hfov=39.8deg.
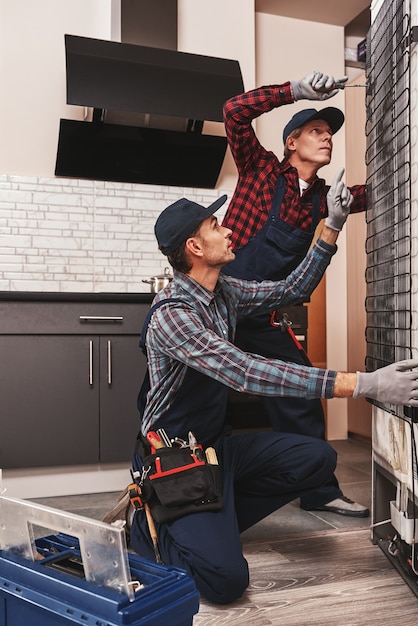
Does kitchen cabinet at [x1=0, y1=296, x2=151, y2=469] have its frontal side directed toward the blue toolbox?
yes

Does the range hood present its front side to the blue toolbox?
yes

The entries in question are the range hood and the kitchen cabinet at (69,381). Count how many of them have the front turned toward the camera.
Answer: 2

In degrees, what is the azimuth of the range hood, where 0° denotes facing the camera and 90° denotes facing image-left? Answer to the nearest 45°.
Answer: approximately 0°

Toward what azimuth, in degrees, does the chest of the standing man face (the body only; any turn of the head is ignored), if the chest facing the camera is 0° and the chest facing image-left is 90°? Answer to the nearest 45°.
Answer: approximately 315°

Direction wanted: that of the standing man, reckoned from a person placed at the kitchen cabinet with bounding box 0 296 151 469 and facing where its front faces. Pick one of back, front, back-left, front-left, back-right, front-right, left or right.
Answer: front-left

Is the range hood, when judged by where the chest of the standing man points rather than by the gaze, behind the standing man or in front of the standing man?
behind

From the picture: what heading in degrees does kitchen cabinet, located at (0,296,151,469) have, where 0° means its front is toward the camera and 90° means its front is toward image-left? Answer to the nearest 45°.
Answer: approximately 0°
